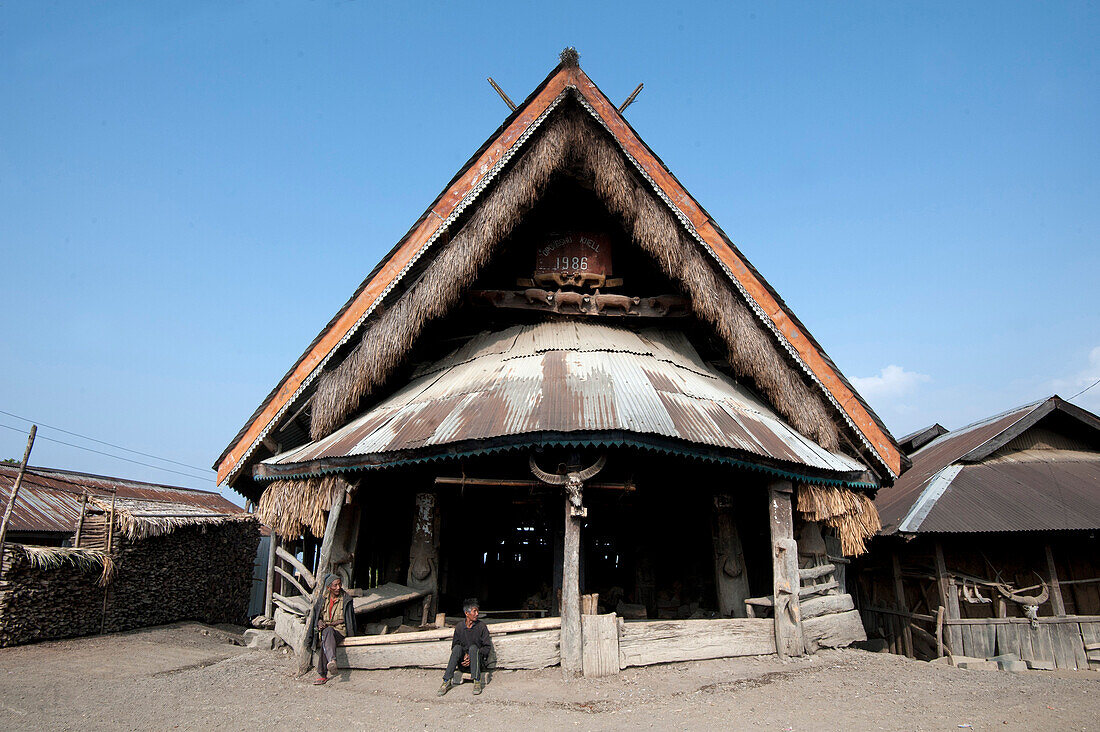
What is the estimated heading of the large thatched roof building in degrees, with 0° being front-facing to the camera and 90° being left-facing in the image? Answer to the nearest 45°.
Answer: approximately 0°

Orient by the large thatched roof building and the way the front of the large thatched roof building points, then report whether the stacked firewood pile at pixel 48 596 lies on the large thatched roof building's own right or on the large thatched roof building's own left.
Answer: on the large thatched roof building's own right

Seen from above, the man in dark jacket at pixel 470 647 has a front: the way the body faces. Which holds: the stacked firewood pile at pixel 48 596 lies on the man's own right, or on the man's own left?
on the man's own right

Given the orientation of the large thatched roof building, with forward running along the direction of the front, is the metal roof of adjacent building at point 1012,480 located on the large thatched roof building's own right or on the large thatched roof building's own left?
on the large thatched roof building's own left

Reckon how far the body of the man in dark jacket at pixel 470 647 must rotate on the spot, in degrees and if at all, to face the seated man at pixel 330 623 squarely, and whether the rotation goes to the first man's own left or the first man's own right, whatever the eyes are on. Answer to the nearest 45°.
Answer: approximately 135° to the first man's own right

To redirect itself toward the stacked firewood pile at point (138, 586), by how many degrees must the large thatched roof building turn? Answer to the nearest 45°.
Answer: approximately 135° to its right

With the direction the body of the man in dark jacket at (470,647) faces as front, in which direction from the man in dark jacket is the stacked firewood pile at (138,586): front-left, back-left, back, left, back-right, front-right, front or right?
back-right

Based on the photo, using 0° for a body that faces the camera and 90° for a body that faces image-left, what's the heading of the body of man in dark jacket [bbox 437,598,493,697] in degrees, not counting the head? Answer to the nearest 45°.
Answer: approximately 0°

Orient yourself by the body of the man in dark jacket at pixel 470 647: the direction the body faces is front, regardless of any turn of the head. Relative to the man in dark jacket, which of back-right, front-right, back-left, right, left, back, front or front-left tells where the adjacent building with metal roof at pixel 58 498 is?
back-right
